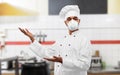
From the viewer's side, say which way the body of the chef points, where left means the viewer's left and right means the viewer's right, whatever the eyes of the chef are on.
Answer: facing the viewer and to the left of the viewer

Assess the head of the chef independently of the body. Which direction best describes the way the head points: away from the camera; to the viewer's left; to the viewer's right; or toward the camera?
toward the camera

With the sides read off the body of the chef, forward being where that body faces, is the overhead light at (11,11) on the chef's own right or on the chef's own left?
on the chef's own right
